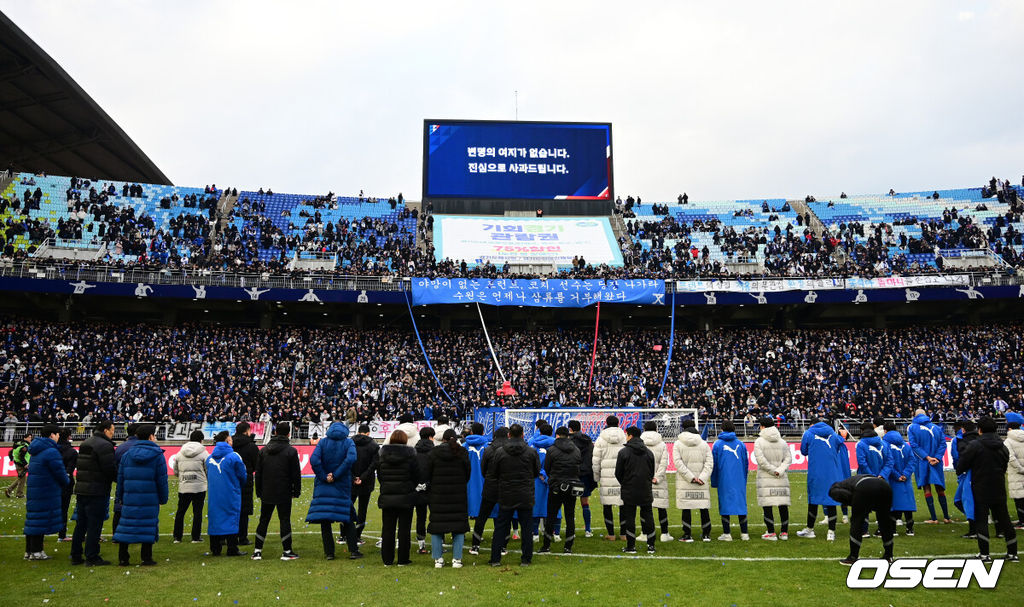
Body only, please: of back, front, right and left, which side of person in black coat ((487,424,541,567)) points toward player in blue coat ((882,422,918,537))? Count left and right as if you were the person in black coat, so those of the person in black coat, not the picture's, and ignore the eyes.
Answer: right

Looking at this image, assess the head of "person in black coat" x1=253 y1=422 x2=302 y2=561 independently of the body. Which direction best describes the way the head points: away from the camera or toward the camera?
away from the camera

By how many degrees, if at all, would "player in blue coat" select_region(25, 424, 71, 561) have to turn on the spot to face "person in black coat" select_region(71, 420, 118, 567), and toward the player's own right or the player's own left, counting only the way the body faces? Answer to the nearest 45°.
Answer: approximately 90° to the player's own right

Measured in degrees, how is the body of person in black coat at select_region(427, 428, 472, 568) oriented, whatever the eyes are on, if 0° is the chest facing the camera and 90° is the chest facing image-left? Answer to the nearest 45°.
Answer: approximately 180°

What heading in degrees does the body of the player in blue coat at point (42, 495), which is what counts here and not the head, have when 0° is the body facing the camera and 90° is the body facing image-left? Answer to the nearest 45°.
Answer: approximately 225°

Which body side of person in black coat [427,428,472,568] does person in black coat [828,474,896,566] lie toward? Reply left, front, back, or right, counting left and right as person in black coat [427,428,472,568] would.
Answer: right

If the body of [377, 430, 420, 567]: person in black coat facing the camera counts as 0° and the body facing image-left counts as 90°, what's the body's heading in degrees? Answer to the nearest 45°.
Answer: approximately 180°

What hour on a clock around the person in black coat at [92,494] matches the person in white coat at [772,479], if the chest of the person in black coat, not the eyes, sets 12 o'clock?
The person in white coat is roughly at 2 o'clock from the person in black coat.
